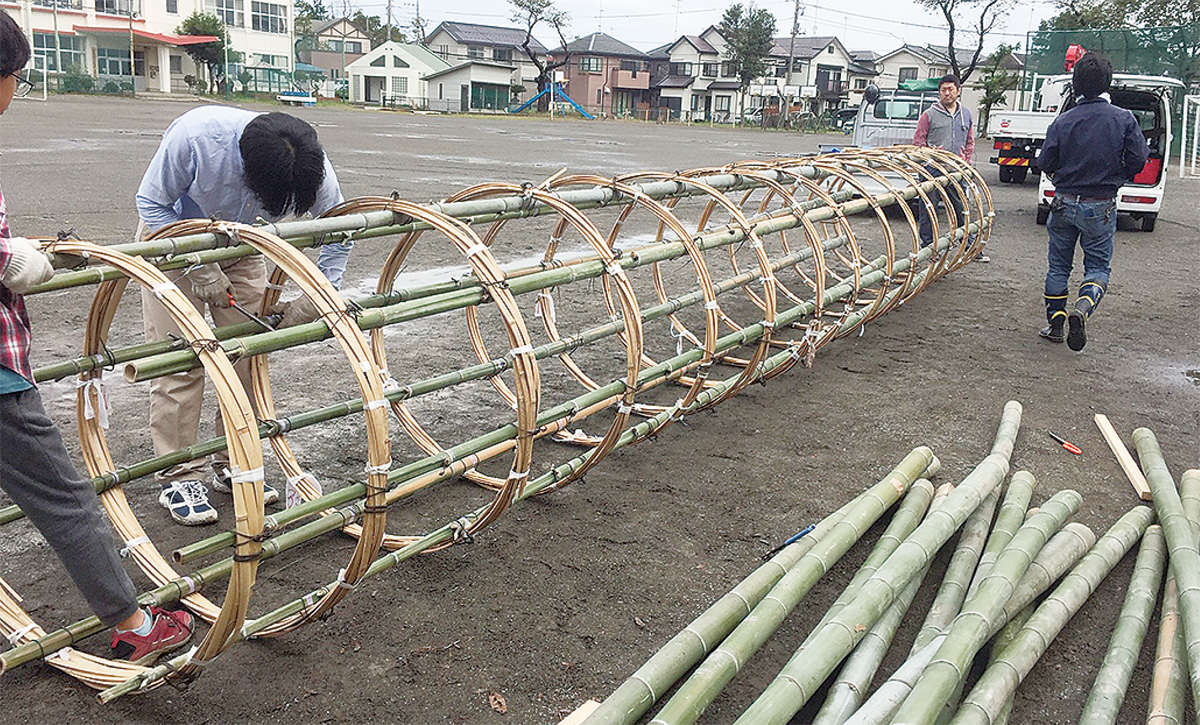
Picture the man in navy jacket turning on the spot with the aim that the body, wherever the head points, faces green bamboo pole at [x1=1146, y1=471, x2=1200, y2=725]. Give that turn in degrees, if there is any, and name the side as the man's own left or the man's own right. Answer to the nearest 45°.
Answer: approximately 180°

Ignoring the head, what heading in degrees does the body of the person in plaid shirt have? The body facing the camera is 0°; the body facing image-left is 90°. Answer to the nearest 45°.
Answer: approximately 270°

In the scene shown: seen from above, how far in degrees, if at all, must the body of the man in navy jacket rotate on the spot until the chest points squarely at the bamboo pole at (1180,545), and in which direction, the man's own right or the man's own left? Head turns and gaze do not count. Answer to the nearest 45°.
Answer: approximately 180°

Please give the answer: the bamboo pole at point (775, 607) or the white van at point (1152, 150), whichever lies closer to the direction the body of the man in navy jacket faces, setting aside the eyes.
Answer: the white van

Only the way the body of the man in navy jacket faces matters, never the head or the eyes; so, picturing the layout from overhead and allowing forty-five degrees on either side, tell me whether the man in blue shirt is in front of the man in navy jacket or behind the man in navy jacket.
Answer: behind

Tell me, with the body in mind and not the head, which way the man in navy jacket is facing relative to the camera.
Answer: away from the camera

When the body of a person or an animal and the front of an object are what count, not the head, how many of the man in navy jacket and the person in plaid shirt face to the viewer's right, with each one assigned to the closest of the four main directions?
1

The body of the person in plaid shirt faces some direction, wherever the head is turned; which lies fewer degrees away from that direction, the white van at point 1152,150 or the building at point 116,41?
the white van

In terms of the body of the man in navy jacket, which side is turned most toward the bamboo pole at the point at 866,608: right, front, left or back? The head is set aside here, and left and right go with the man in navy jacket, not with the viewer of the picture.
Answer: back
